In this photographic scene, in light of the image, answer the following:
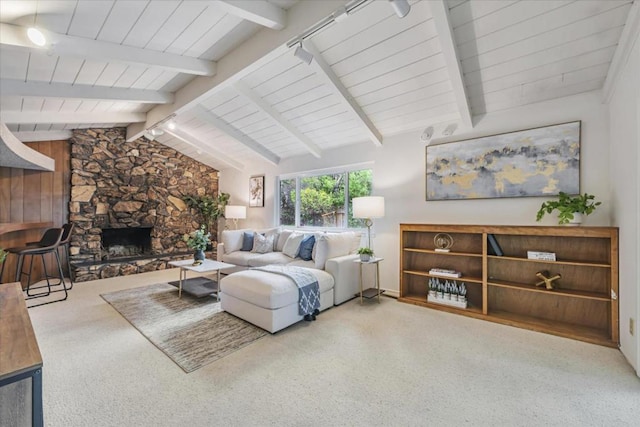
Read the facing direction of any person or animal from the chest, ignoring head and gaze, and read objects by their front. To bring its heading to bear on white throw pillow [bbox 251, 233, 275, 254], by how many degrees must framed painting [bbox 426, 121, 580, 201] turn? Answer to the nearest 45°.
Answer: approximately 45° to its right

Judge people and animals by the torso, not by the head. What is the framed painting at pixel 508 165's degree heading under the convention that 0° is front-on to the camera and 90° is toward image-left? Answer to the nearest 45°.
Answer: approximately 45°

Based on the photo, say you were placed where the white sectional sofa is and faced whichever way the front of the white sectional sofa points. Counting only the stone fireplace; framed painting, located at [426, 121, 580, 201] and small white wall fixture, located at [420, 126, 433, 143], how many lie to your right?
1

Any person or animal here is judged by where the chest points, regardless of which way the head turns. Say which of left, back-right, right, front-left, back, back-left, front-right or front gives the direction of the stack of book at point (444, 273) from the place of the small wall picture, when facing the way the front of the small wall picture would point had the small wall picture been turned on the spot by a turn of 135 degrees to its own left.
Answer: front-right

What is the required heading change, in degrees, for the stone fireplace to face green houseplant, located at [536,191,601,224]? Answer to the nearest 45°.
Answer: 0° — it already faces it

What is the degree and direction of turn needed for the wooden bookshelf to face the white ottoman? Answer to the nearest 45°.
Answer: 0° — it already faces it

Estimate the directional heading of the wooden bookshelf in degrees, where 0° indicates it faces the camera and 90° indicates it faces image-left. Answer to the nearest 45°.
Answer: approximately 45°

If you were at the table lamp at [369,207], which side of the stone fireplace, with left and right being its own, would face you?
front
